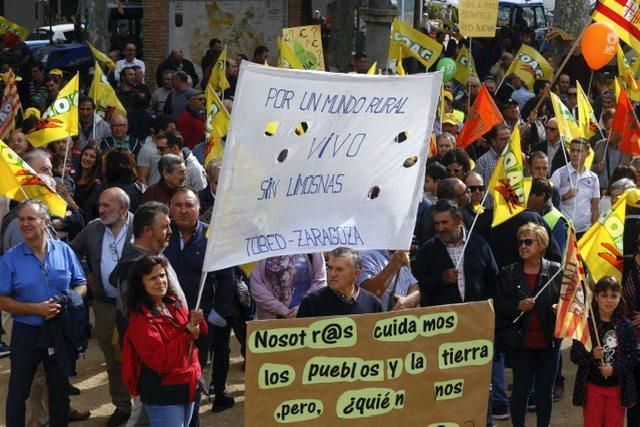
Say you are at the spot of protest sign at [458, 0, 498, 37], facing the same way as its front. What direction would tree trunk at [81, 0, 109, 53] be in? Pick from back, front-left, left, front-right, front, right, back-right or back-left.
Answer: back-right

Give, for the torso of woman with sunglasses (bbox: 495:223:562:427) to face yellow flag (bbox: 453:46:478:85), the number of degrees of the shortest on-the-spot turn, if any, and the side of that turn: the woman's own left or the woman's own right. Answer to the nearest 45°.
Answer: approximately 180°

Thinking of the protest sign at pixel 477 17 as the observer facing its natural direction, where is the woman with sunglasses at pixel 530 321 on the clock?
The woman with sunglasses is roughly at 12 o'clock from the protest sign.

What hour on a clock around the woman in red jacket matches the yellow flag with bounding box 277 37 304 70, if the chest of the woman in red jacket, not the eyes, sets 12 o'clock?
The yellow flag is roughly at 8 o'clock from the woman in red jacket.

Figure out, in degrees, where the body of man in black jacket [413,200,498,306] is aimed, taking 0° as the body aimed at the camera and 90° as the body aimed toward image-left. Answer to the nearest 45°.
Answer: approximately 0°

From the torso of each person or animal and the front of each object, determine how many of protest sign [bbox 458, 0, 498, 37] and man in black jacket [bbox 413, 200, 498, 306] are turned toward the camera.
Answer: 2

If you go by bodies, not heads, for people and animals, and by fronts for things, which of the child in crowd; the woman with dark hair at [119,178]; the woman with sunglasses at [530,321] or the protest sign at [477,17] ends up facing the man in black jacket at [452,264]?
the protest sign
